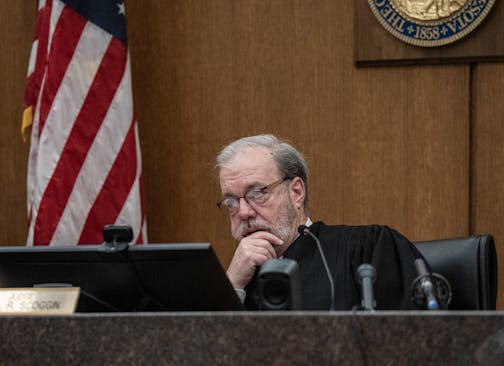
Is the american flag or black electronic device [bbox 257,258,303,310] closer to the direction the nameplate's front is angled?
the black electronic device

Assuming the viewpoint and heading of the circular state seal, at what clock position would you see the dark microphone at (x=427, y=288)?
The dark microphone is roughly at 12 o'clock from the circular state seal.

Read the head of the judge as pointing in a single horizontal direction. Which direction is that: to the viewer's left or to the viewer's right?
to the viewer's left

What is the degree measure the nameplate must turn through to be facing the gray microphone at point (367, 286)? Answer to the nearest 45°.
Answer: approximately 90° to its left

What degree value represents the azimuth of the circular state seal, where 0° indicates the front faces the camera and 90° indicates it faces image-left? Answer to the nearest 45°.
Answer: approximately 0°

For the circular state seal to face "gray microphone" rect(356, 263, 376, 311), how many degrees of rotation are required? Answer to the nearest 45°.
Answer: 0° — it already faces it

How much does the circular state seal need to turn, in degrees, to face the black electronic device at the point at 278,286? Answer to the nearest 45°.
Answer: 0° — it already faces it

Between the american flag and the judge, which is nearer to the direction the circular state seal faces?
the judge

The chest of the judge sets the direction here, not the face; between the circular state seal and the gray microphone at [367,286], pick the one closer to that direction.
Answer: the gray microphone

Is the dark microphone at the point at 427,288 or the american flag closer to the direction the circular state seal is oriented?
the dark microphone

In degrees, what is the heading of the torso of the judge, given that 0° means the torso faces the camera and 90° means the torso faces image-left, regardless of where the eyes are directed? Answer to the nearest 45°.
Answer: approximately 45°

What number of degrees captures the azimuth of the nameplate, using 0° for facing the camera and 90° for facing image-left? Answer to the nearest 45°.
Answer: approximately 0°
